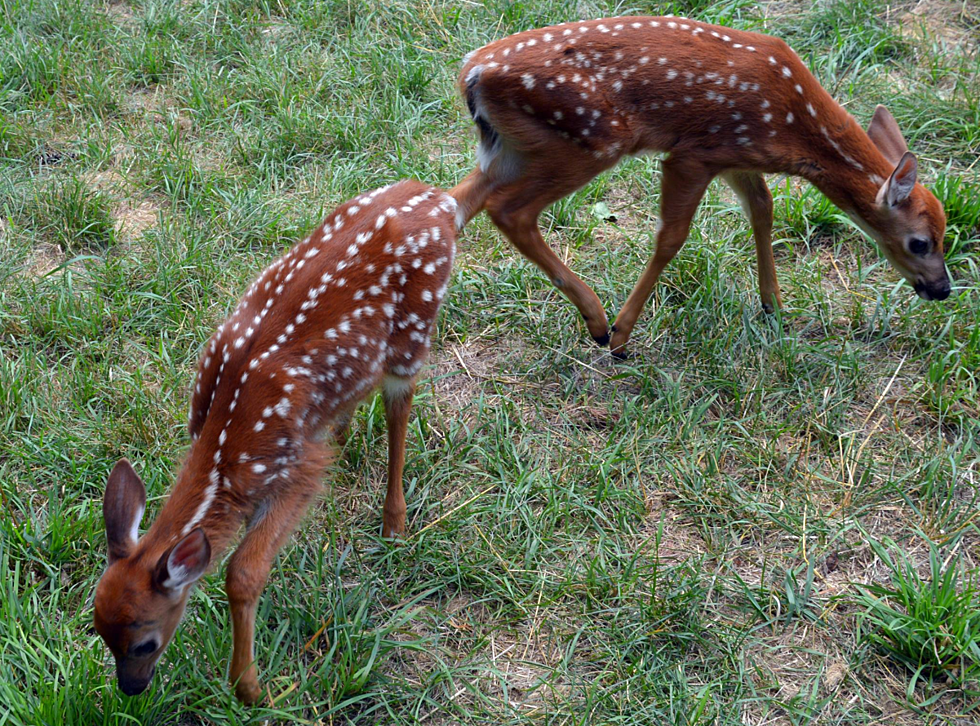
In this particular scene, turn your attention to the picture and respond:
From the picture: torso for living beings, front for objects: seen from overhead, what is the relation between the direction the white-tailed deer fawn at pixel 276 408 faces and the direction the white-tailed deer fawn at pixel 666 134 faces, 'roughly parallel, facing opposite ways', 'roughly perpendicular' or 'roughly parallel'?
roughly perpendicular

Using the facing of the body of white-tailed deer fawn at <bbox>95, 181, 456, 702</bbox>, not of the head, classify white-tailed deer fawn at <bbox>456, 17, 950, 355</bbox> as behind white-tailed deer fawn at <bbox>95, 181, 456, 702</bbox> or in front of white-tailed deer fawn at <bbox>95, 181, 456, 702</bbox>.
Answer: behind

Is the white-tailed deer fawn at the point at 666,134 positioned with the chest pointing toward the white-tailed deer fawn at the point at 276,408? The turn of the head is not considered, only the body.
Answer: no

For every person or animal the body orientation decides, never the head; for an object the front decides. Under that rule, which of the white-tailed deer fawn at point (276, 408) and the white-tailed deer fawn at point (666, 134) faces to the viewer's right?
the white-tailed deer fawn at point (666, 134)

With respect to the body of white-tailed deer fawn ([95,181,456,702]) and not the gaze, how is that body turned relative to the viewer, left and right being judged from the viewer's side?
facing the viewer and to the left of the viewer

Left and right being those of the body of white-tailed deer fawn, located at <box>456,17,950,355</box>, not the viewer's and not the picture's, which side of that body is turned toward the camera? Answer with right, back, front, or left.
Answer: right

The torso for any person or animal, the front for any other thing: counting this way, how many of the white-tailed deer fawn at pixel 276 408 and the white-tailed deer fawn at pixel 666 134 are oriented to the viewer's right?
1
